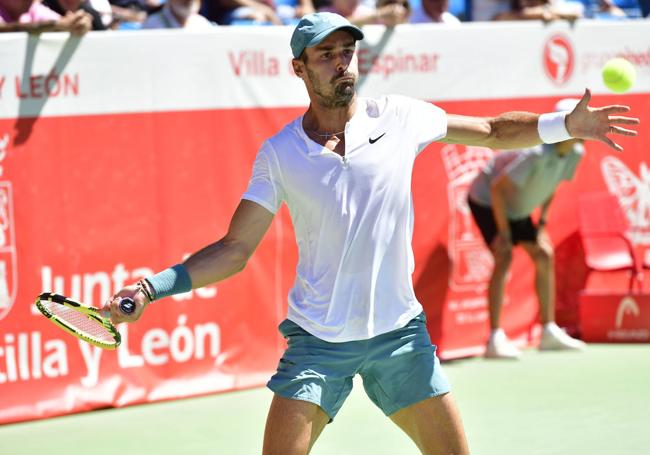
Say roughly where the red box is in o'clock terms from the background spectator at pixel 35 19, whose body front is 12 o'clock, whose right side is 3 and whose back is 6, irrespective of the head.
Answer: The red box is roughly at 9 o'clock from the background spectator.

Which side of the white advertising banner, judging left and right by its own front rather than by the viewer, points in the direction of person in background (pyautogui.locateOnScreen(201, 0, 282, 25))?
back

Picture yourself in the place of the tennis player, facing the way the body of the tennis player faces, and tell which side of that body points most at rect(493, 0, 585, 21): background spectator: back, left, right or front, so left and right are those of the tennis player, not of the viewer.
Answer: back

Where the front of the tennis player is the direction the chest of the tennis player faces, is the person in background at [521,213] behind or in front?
behind

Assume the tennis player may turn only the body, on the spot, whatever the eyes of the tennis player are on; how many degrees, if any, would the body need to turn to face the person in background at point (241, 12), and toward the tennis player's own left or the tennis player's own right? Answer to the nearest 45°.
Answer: approximately 180°
